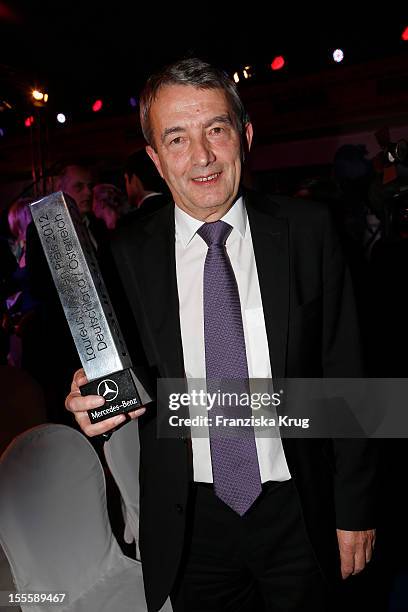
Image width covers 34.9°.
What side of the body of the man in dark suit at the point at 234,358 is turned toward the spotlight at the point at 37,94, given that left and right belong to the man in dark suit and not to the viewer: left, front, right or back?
back

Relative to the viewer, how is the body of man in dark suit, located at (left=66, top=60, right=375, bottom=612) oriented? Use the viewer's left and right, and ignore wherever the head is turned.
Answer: facing the viewer

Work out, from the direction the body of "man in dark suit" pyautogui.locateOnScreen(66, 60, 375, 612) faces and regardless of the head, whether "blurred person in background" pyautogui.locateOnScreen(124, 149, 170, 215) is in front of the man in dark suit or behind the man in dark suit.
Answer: behind

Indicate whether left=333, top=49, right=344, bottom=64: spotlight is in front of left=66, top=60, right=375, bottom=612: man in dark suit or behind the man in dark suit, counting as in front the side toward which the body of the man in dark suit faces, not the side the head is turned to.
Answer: behind

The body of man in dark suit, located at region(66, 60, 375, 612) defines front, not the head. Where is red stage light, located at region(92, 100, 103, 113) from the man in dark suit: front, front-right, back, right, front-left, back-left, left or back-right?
back
